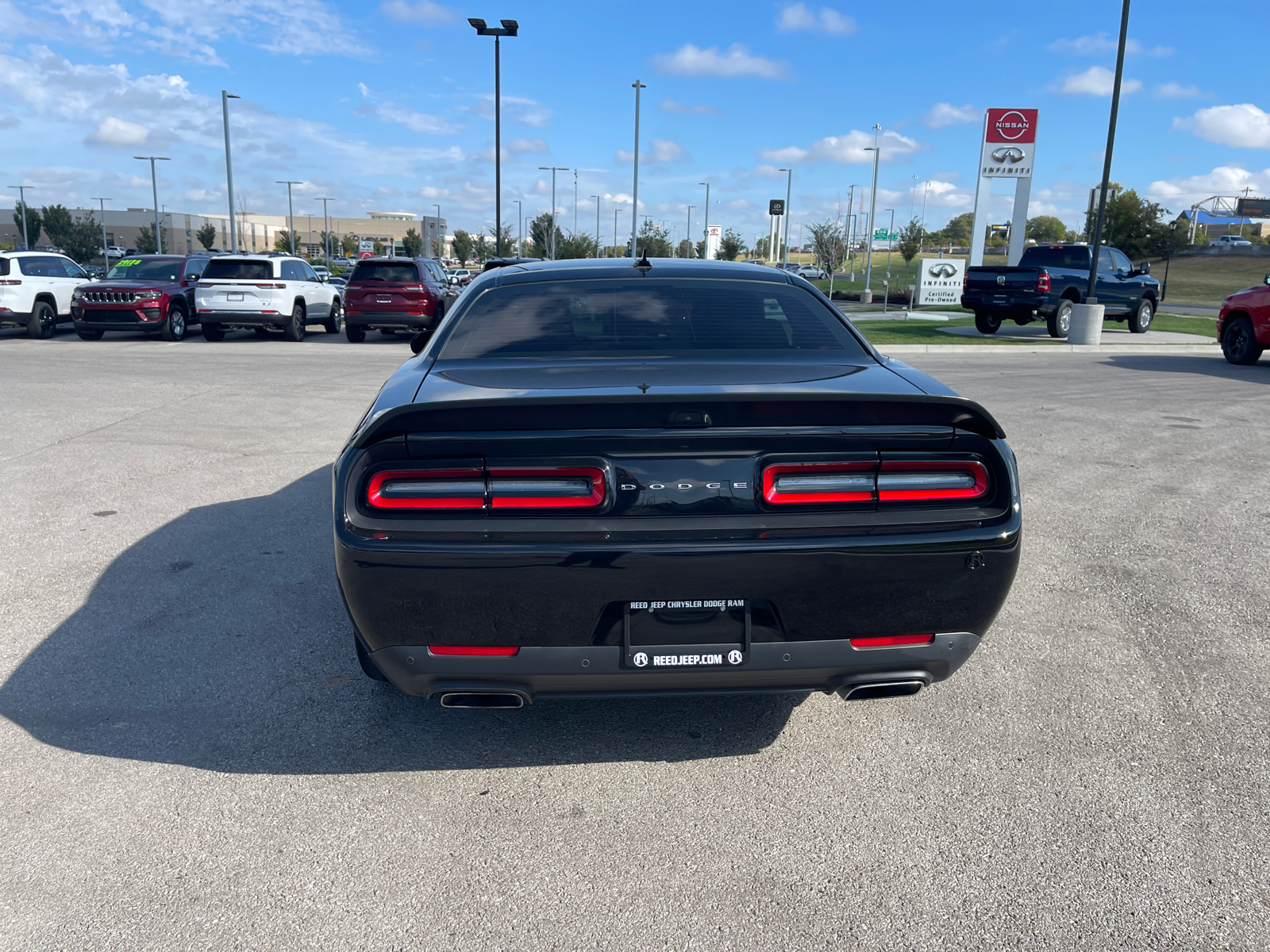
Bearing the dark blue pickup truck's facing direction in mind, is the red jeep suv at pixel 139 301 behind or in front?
behind

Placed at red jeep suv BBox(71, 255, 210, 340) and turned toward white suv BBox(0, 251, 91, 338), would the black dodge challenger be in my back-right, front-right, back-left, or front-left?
back-left

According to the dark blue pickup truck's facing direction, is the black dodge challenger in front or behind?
behind

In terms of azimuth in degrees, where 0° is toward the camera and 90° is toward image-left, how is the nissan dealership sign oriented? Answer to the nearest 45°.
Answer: approximately 0°

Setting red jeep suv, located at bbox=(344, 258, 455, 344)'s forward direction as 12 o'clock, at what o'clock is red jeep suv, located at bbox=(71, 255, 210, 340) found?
red jeep suv, located at bbox=(71, 255, 210, 340) is roughly at 8 o'clock from red jeep suv, located at bbox=(344, 258, 455, 344).

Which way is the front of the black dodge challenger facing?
away from the camera

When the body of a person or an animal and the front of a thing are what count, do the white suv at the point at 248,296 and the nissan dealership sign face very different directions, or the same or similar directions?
very different directions

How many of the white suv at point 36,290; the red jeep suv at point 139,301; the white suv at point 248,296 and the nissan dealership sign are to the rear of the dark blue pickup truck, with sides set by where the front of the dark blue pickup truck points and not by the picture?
3

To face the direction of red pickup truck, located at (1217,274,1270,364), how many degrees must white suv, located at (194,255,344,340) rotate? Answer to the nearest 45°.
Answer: approximately 90° to its right

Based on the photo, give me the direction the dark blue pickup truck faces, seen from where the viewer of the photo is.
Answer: facing away from the viewer and to the right of the viewer
